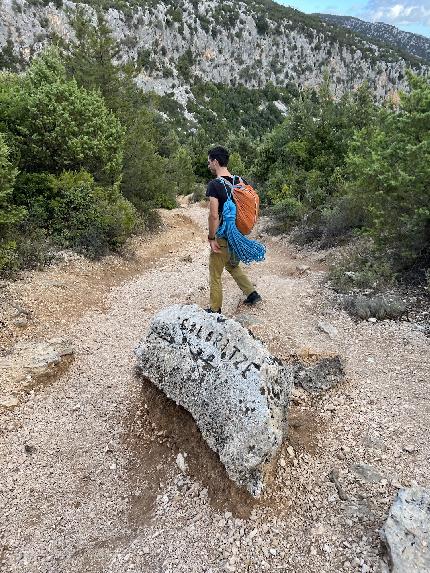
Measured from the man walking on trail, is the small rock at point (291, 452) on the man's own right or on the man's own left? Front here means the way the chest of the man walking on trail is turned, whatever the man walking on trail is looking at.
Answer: on the man's own left

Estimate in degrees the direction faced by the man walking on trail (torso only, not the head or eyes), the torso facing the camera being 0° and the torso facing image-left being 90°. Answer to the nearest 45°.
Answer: approximately 90°

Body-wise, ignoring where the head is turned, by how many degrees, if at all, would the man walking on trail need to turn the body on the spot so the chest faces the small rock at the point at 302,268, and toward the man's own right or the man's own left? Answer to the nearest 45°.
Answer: approximately 135° to the man's own right

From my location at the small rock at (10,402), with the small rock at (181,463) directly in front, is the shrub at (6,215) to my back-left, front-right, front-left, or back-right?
back-left

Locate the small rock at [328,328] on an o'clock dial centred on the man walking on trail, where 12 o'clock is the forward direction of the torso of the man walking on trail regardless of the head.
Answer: The small rock is roughly at 6 o'clock from the man walking on trail.

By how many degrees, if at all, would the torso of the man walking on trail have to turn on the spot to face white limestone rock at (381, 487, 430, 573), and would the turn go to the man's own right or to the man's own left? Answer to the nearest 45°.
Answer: approximately 135° to the man's own left

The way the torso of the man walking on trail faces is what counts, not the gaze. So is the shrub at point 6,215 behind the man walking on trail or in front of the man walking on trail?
in front

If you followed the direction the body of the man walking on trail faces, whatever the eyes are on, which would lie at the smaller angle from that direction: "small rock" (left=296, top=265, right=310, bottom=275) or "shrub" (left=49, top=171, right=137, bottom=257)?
the shrub

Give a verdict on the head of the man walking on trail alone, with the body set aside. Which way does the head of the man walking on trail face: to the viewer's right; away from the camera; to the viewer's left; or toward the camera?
to the viewer's left
